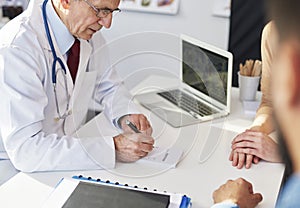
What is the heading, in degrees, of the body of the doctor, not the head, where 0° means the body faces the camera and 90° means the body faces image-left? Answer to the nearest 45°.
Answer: approximately 315°

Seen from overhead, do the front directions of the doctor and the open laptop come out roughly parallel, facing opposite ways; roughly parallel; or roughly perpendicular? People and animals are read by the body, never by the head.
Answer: roughly perpendicular

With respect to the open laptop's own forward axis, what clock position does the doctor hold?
The doctor is roughly at 12 o'clock from the open laptop.

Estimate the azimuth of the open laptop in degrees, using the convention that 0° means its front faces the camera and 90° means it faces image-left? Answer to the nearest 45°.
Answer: approximately 45°

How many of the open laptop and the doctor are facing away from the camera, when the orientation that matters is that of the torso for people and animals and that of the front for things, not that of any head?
0

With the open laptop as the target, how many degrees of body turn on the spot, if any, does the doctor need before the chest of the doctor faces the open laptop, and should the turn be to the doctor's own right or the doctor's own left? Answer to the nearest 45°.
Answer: approximately 90° to the doctor's own left
